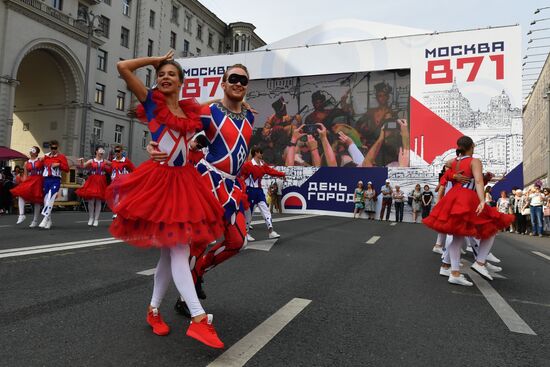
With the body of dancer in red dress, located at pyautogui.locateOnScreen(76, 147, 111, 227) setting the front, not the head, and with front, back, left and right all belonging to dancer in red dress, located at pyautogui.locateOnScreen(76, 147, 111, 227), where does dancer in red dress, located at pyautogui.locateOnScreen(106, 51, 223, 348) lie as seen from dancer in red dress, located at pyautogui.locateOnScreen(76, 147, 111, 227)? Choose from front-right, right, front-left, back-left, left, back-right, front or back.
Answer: front

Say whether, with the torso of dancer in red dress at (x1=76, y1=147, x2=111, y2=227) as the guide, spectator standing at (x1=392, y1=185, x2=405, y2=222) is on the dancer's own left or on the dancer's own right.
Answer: on the dancer's own left

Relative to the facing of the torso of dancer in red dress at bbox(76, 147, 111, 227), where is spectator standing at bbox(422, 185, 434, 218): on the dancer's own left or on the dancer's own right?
on the dancer's own left

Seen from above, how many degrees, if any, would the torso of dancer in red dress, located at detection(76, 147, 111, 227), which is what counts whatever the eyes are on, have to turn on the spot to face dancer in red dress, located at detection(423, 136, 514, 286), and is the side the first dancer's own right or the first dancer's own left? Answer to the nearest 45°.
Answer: approximately 45° to the first dancer's own left

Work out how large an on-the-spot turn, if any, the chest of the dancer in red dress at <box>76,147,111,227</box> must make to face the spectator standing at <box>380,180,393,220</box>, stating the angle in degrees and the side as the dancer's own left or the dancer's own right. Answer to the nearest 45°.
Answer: approximately 90° to the dancer's own left

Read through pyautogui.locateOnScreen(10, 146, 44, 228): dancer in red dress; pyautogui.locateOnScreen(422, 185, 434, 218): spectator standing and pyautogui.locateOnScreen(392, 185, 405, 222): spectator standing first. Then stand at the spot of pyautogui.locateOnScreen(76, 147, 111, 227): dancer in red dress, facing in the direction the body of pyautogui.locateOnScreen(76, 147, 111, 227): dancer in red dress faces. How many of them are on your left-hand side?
2

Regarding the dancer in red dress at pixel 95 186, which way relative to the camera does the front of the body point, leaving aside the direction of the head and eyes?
toward the camera
